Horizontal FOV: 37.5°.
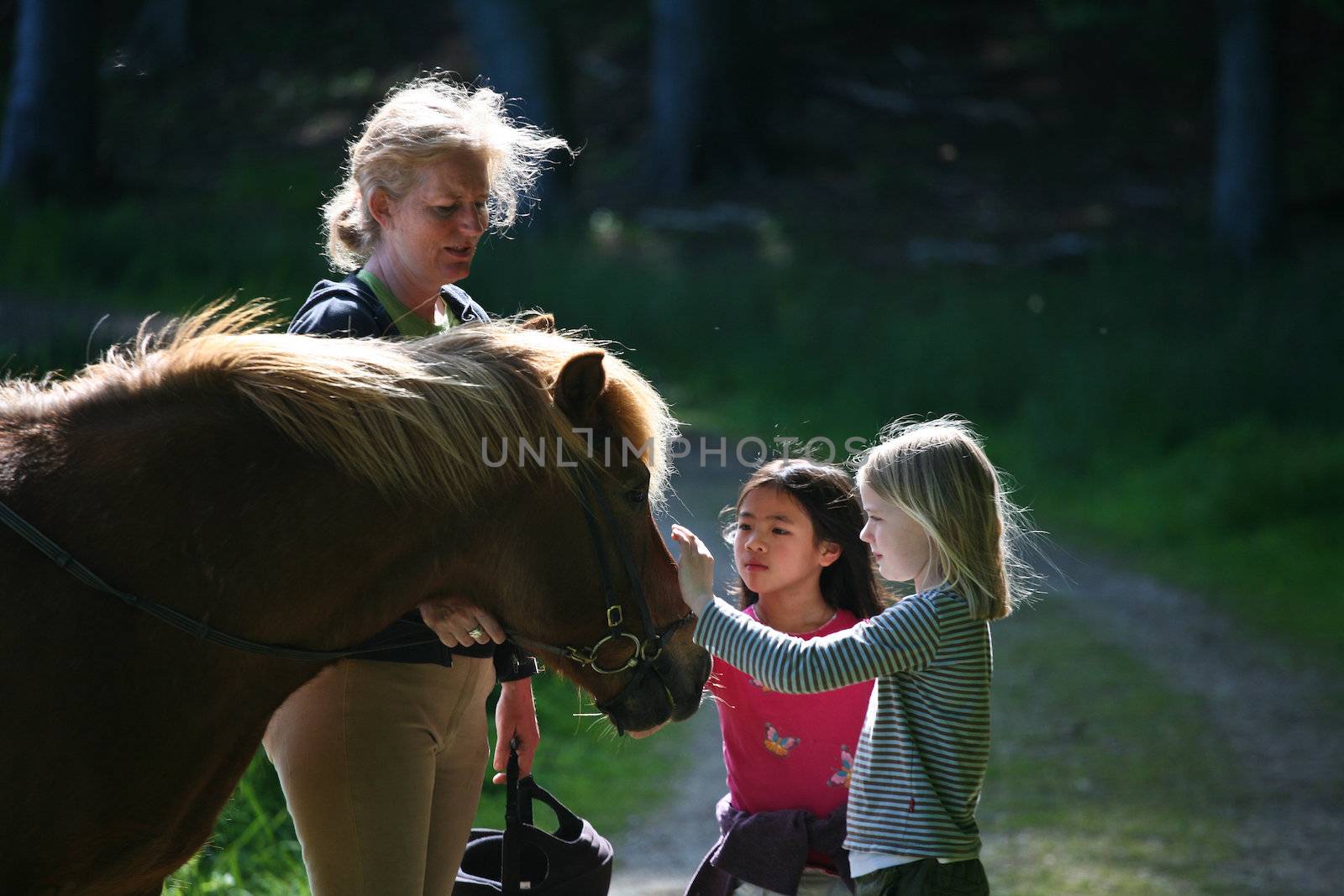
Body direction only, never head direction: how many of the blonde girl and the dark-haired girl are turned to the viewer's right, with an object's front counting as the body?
0

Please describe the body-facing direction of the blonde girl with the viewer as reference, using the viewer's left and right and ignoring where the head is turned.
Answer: facing to the left of the viewer

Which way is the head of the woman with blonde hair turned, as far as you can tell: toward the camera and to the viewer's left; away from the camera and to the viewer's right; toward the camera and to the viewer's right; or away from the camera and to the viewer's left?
toward the camera and to the viewer's right

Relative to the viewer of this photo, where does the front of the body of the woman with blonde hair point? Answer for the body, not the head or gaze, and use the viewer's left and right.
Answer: facing the viewer and to the right of the viewer

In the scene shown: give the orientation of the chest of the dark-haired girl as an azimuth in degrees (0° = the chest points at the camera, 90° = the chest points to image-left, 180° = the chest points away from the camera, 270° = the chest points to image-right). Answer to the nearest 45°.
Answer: approximately 45°

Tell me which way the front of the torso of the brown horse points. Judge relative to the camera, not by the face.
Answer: to the viewer's right

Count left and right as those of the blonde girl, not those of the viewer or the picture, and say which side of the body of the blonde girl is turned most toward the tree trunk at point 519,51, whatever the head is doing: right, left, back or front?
right

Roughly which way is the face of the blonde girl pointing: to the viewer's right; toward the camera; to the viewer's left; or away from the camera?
to the viewer's left

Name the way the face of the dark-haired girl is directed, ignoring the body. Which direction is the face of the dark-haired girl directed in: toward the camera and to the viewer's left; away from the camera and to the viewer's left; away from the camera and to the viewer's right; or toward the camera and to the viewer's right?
toward the camera and to the viewer's left

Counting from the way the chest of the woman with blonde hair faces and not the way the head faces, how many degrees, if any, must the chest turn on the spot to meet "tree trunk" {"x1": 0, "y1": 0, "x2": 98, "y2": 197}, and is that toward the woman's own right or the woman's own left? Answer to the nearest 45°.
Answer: approximately 135° to the woman's own left
